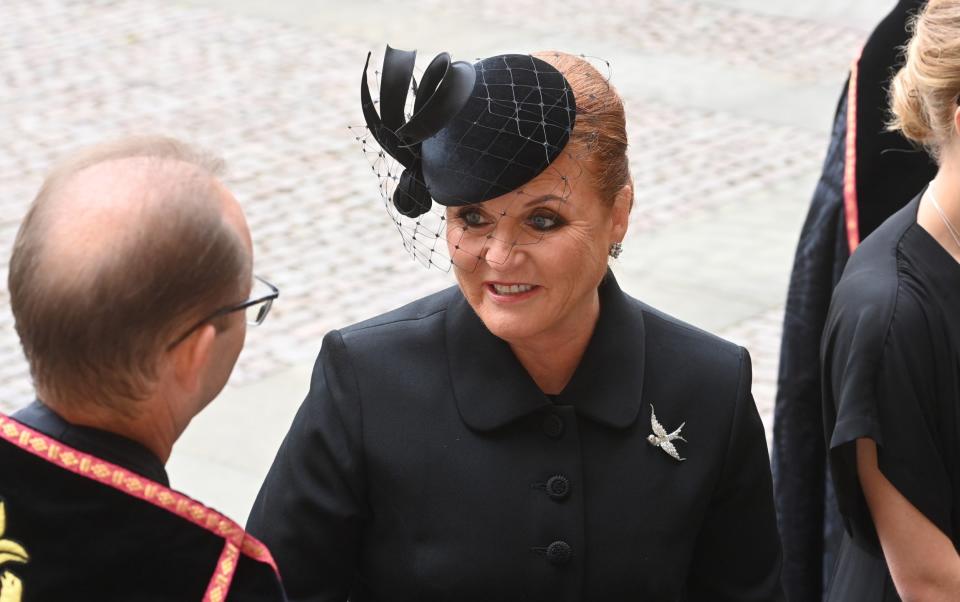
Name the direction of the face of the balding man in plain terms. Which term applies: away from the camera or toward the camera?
away from the camera

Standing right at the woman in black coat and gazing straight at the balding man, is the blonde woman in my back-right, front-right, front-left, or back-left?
back-left

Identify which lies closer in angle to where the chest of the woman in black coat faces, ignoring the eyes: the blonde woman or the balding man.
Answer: the balding man

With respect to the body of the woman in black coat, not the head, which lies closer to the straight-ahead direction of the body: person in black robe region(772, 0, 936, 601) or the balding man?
the balding man

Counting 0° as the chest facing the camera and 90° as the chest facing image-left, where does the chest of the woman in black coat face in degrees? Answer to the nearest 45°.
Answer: approximately 0°

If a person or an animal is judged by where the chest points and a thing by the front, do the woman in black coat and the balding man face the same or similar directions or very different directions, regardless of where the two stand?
very different directions

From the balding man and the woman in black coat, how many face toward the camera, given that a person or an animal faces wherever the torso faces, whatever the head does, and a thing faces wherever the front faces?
1

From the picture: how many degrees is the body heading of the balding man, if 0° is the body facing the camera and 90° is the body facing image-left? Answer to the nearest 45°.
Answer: approximately 225°
